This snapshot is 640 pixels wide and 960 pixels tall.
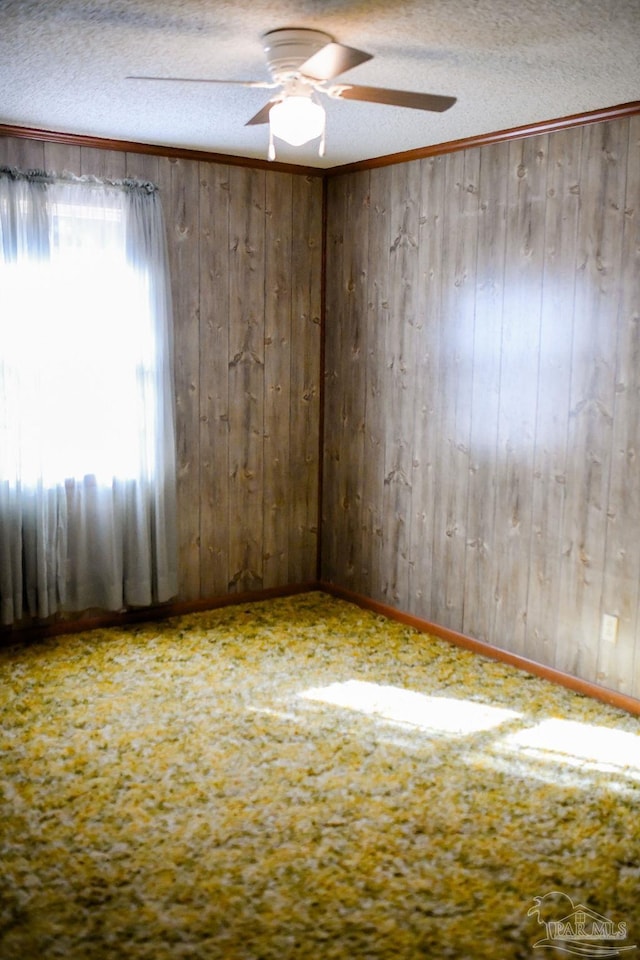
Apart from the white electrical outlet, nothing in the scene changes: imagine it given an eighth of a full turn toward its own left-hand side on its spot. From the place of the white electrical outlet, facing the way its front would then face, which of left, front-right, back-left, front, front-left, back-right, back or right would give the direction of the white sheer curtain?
right

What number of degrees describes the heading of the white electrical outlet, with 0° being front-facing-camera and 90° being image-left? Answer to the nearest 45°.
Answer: approximately 45°
